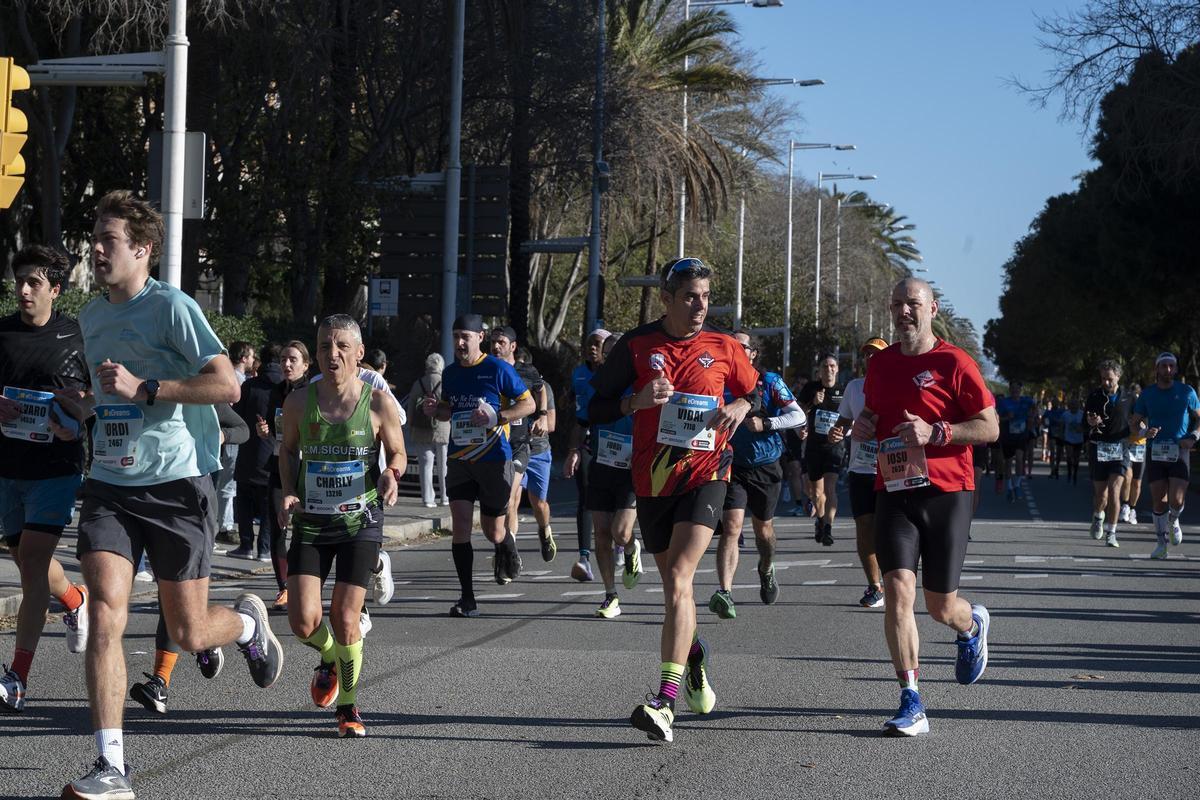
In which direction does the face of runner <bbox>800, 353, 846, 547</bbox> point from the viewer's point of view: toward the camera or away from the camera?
toward the camera

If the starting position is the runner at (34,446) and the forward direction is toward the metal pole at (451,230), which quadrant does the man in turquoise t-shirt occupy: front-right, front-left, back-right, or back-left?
back-right

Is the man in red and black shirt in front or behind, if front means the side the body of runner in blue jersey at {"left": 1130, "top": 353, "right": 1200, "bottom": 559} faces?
in front

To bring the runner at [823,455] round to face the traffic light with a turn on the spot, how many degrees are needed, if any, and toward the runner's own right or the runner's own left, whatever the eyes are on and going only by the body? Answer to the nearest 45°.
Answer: approximately 45° to the runner's own right

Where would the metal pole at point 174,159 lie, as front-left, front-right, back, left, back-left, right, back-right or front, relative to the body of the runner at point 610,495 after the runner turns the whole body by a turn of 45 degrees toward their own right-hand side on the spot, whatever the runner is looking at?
right

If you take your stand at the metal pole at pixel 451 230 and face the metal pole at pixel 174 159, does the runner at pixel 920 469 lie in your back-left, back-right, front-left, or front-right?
front-left

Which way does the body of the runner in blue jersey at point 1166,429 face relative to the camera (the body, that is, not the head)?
toward the camera

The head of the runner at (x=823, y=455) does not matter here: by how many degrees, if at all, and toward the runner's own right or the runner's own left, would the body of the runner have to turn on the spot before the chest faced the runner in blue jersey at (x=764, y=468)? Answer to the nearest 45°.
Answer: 0° — they already face them

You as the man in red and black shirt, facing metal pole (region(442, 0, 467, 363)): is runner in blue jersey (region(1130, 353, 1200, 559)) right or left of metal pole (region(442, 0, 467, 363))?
right

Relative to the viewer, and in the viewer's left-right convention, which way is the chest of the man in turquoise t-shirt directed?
facing the viewer and to the left of the viewer

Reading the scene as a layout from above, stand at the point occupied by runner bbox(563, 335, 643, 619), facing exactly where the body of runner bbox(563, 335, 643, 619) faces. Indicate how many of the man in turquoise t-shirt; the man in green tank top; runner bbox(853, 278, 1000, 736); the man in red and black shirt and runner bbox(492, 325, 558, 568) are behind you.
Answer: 1

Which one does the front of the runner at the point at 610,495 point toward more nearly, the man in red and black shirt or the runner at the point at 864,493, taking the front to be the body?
the man in red and black shirt

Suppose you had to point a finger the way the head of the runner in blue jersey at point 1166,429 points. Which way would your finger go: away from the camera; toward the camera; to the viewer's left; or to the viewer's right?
toward the camera

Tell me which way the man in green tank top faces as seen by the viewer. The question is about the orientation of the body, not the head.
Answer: toward the camera

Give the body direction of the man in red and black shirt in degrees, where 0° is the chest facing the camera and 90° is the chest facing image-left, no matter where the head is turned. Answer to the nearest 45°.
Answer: approximately 0°

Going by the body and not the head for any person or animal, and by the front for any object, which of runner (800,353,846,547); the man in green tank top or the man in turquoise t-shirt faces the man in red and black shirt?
the runner

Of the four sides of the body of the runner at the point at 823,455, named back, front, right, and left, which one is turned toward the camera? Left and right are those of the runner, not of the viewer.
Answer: front

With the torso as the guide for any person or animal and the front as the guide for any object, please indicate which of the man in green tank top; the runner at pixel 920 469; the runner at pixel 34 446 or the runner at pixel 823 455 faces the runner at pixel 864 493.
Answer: the runner at pixel 823 455
